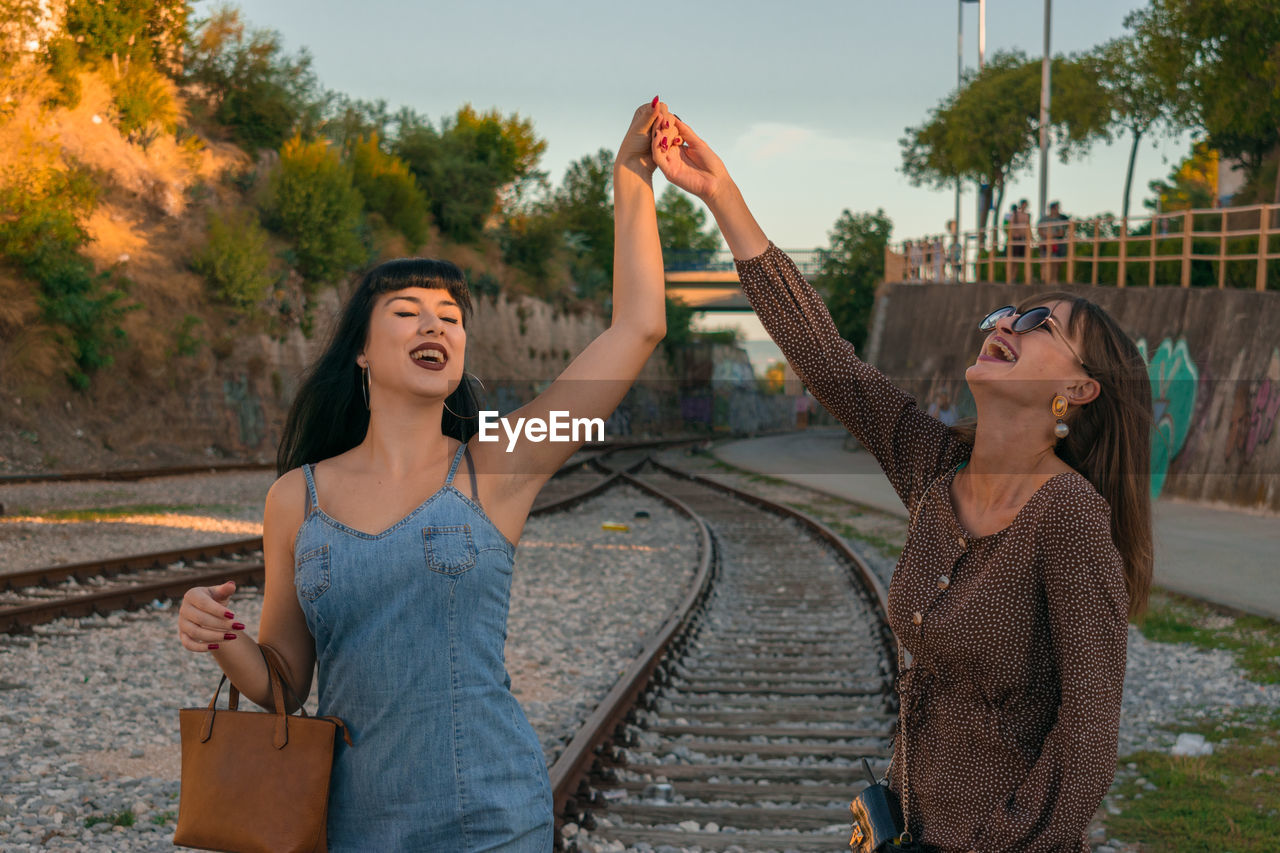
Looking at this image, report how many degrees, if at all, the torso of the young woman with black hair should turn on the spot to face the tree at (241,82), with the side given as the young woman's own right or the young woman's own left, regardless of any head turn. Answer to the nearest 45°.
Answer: approximately 180°

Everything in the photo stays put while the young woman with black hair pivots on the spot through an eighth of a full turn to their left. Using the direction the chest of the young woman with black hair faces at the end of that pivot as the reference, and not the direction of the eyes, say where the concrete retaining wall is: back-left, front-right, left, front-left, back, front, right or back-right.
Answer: left

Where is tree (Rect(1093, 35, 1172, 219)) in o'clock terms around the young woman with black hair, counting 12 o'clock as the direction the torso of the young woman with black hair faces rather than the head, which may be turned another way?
The tree is roughly at 7 o'clock from the young woman with black hair.

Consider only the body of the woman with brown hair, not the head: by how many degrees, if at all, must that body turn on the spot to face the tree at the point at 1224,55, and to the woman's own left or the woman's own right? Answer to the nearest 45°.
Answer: approximately 135° to the woman's own right

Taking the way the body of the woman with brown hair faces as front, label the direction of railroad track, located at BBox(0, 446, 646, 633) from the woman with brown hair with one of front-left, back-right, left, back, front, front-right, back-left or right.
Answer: right

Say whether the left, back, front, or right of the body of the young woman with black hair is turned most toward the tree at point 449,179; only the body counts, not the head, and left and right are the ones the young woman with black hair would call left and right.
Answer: back

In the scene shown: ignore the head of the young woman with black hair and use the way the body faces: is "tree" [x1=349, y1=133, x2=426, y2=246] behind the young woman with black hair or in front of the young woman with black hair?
behind

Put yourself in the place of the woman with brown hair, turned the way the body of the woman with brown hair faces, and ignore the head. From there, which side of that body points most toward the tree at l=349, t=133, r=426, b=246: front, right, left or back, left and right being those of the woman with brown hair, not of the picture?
right

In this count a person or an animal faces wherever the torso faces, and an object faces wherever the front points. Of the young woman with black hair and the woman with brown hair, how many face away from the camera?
0

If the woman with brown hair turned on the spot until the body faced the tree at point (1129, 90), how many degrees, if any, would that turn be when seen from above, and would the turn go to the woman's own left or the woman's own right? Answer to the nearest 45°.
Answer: approximately 135° to the woman's own right

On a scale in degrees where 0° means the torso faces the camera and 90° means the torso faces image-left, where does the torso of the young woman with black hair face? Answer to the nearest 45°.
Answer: approximately 0°

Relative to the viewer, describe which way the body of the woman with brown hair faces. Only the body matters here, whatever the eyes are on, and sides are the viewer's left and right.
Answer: facing the viewer and to the left of the viewer

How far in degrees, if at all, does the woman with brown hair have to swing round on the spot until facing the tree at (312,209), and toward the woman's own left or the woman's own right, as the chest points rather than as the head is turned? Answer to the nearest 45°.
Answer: approximately 90° to the woman's own right
